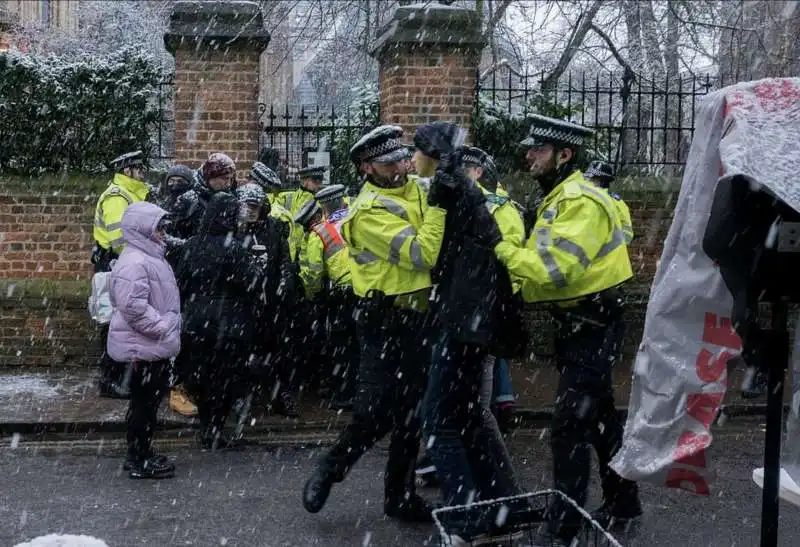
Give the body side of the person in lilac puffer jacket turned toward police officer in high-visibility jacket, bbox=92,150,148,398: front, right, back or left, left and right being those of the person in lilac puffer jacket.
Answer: left

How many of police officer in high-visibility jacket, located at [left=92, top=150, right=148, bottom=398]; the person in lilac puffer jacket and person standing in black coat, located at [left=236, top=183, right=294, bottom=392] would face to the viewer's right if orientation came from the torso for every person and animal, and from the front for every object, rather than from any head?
2

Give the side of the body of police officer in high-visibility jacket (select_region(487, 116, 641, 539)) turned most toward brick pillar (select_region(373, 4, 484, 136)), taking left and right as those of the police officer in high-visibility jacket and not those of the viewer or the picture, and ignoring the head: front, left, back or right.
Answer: right

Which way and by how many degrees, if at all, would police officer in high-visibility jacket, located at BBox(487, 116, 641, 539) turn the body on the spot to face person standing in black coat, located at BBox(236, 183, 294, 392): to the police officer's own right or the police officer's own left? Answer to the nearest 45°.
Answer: approximately 45° to the police officer's own right

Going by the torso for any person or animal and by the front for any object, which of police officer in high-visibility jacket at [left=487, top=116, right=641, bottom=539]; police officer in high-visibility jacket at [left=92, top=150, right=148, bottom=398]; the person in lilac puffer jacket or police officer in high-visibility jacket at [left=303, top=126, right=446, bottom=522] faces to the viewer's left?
police officer in high-visibility jacket at [left=487, top=116, right=641, bottom=539]

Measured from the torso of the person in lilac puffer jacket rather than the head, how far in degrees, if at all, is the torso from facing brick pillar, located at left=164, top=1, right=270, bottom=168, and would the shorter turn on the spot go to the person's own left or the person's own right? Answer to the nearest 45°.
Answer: approximately 90° to the person's own left

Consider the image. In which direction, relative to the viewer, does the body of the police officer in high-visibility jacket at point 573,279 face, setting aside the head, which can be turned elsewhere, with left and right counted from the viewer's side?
facing to the left of the viewer
